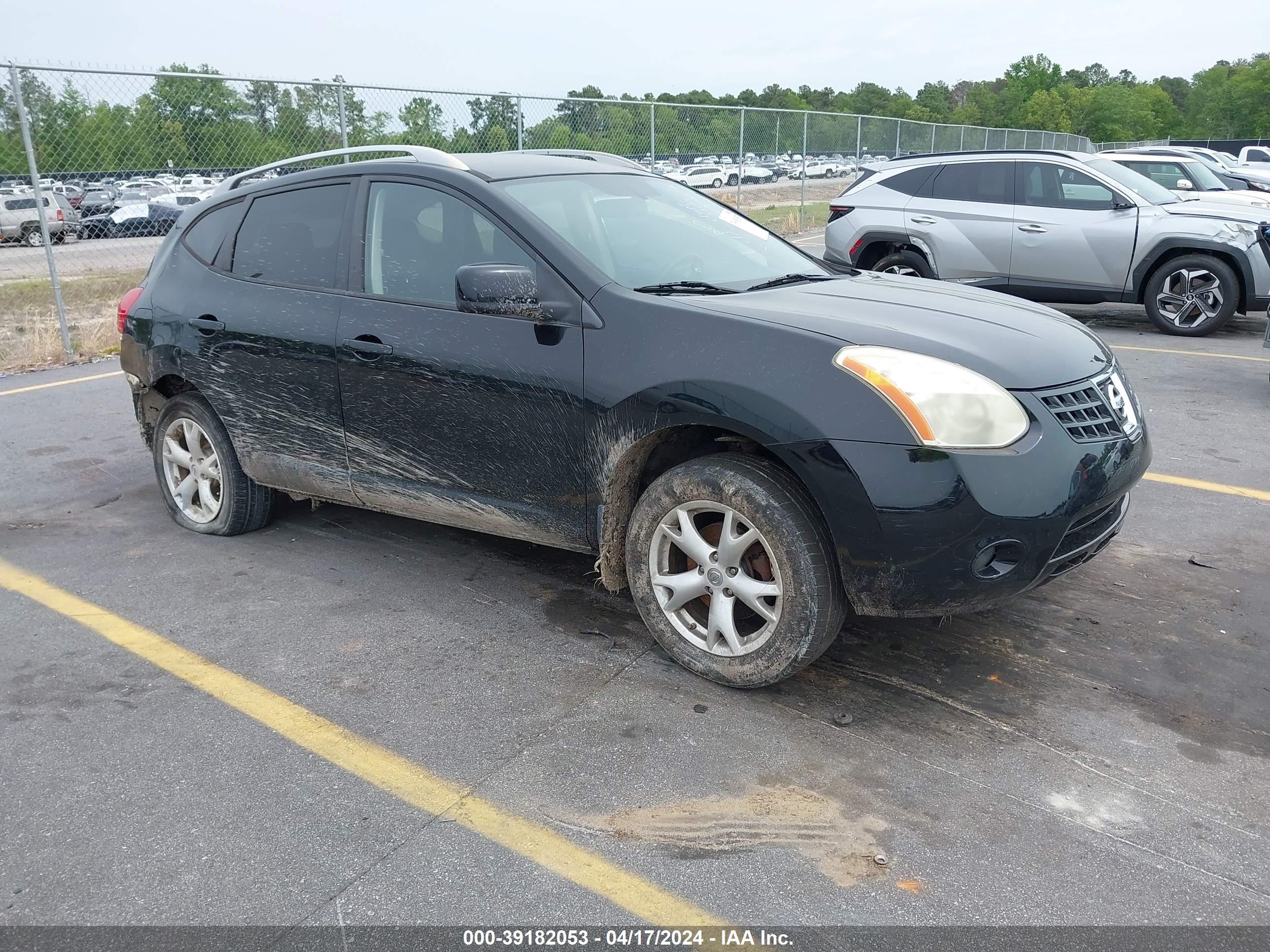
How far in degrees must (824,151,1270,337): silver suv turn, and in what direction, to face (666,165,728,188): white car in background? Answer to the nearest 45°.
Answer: approximately 135° to its left

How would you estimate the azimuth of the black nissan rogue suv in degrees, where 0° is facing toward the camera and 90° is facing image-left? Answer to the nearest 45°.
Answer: approximately 315°

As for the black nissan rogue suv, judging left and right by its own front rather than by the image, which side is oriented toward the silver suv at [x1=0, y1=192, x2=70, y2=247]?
back

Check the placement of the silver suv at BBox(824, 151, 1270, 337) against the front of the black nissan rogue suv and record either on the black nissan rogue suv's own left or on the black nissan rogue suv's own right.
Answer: on the black nissan rogue suv's own left

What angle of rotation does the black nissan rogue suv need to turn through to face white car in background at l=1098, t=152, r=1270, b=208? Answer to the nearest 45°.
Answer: approximately 90° to its left

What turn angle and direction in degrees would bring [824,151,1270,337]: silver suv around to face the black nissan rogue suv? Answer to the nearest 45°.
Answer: approximately 90° to its right

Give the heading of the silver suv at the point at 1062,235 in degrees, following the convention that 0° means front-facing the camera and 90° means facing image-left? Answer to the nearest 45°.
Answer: approximately 270°

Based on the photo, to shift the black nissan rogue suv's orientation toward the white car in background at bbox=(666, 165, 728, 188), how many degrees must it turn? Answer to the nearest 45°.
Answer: approximately 135° to its left

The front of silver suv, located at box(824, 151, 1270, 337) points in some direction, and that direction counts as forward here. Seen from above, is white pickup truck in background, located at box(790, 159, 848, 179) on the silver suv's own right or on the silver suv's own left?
on the silver suv's own left

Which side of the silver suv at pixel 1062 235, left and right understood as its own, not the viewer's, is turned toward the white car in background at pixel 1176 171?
left

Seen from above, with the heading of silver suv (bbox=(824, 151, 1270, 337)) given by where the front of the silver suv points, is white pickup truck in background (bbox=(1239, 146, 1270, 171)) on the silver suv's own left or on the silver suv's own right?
on the silver suv's own left
